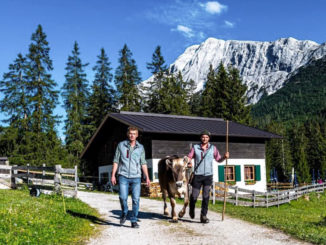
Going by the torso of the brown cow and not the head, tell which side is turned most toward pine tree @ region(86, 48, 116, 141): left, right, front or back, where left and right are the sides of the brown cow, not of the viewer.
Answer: back

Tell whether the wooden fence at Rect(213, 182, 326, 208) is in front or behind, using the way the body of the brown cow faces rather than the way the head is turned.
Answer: behind

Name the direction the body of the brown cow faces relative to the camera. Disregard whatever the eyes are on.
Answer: toward the camera

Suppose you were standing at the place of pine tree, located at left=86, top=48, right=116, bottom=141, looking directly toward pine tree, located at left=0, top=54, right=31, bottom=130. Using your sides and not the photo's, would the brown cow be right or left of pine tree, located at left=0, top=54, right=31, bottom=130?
left

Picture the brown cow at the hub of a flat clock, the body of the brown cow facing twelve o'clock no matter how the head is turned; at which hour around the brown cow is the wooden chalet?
The wooden chalet is roughly at 6 o'clock from the brown cow.

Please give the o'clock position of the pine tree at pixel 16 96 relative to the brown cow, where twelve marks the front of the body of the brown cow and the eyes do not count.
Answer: The pine tree is roughly at 5 o'clock from the brown cow.

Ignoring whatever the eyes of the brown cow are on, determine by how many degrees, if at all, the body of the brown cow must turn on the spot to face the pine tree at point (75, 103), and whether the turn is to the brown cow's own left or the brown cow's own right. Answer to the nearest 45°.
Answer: approximately 180°
